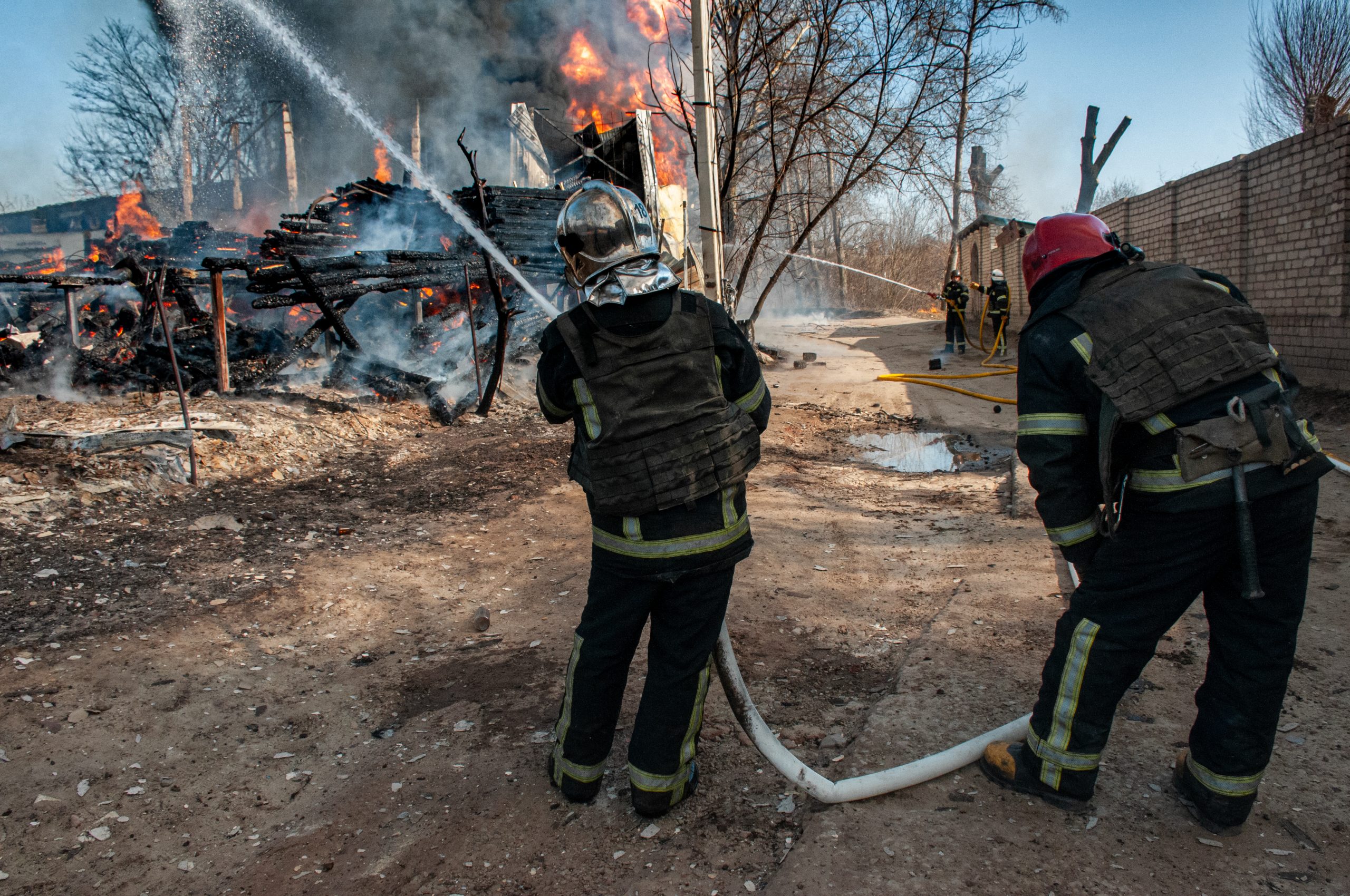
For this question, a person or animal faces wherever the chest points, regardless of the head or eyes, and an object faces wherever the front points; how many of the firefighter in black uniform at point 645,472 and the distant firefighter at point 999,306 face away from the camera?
1

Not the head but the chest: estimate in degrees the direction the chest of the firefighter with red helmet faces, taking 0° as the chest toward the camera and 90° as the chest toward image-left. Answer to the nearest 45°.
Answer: approximately 135°

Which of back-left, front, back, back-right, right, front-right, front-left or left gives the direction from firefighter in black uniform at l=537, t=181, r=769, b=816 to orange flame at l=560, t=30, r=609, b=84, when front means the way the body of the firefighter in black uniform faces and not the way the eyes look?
front

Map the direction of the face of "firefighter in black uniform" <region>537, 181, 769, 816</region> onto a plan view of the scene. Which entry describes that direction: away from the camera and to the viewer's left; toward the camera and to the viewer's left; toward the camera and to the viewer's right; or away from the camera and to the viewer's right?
away from the camera and to the viewer's left

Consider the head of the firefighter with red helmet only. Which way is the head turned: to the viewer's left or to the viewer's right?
to the viewer's left

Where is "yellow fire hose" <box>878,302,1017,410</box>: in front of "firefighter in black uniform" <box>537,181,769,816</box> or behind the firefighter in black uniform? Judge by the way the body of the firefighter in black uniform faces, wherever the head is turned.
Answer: in front

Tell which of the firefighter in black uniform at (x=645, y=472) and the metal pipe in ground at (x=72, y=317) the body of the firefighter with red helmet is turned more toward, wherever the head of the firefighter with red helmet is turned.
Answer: the metal pipe in ground

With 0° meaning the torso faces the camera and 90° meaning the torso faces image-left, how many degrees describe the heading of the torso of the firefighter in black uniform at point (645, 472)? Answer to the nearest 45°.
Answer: approximately 180°

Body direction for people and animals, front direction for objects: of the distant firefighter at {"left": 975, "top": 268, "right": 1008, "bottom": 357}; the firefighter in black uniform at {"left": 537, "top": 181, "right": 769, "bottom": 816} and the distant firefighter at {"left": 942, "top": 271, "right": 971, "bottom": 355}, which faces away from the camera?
the firefighter in black uniform

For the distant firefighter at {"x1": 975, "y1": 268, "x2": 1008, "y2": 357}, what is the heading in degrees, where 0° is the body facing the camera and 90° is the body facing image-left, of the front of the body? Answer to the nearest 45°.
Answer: approximately 45°
